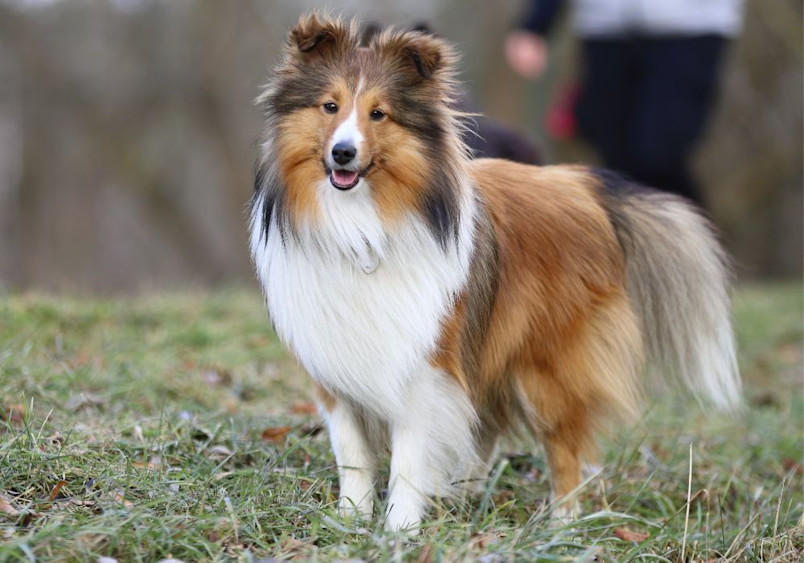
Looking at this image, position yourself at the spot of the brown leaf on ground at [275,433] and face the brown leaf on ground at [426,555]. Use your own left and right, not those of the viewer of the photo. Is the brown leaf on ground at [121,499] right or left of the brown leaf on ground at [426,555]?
right

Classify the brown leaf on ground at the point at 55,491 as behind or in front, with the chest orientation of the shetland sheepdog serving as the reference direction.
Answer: in front

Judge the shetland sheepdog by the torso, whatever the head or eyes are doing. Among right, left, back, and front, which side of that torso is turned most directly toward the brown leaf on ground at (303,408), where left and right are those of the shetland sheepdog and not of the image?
right

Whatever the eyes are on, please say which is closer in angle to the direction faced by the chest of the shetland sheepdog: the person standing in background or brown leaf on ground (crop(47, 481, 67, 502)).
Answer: the brown leaf on ground

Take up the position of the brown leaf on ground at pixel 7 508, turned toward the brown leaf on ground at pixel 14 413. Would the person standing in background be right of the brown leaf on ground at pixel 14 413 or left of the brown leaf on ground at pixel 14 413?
right

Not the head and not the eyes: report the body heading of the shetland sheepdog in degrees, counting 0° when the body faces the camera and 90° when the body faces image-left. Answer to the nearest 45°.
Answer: approximately 45°

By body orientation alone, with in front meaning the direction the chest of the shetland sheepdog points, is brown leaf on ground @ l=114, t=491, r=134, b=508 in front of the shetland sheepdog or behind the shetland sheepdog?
in front

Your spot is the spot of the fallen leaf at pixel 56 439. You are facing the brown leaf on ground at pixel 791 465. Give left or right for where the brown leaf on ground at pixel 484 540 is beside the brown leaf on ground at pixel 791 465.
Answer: right

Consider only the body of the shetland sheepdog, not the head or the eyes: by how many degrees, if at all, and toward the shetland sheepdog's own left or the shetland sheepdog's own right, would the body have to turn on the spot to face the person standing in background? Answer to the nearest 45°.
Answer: approximately 135° to the shetland sheepdog's own right

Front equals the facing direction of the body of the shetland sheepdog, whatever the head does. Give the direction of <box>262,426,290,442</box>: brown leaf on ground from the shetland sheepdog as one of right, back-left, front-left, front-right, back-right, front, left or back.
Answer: right

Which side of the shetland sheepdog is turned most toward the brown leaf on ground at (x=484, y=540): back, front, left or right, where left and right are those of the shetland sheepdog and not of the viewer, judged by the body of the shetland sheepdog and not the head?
left

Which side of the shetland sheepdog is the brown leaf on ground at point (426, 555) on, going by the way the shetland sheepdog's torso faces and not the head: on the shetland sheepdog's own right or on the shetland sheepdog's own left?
on the shetland sheepdog's own left
